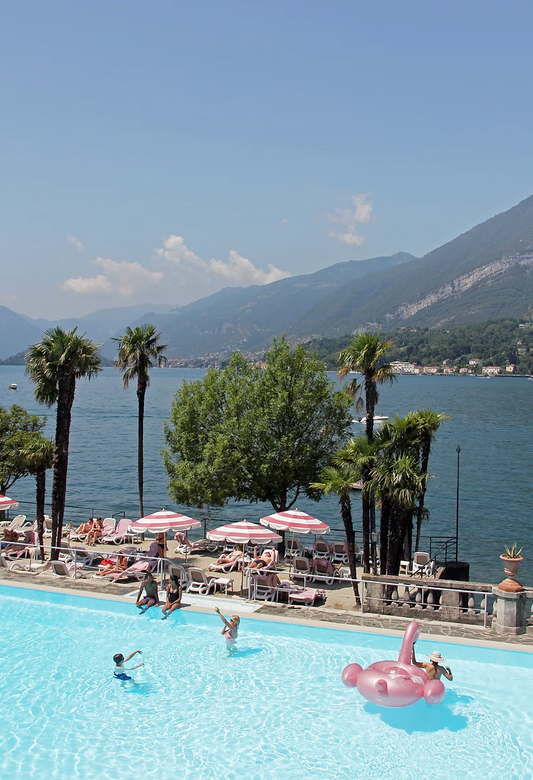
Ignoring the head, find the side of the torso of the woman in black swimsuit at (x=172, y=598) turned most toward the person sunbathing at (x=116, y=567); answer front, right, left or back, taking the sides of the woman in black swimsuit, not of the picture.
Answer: right

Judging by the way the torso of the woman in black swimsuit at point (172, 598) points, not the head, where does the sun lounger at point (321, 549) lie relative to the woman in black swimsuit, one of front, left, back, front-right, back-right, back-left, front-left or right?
back

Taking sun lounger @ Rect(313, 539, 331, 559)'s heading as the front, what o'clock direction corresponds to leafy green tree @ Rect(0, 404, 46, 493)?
The leafy green tree is roughly at 4 o'clock from the sun lounger.

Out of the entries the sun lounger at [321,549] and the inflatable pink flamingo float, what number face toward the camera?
1

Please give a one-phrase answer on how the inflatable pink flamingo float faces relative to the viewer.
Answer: facing away from the viewer and to the right of the viewer

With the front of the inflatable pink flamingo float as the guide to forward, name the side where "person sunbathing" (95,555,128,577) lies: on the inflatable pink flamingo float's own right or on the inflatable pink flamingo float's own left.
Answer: on the inflatable pink flamingo float's own left

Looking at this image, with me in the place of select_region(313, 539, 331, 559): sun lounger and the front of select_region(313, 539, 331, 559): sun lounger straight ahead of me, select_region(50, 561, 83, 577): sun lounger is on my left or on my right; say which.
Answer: on my right

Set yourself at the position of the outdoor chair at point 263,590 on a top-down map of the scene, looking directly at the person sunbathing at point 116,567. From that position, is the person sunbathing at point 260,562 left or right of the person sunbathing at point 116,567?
right

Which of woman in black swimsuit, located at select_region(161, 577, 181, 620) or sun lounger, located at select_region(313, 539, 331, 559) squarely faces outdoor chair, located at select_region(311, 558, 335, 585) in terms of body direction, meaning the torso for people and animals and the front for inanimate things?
the sun lounger

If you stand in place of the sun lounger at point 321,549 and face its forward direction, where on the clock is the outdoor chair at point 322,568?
The outdoor chair is roughly at 12 o'clock from the sun lounger.

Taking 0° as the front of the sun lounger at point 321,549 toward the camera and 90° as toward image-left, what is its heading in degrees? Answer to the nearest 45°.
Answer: approximately 0°

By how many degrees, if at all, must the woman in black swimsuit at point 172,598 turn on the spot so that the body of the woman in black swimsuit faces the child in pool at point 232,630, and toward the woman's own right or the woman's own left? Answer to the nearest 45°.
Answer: approximately 90° to the woman's own left
